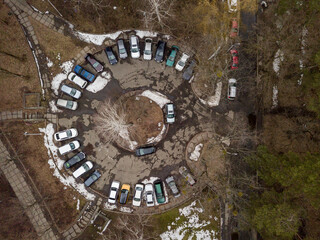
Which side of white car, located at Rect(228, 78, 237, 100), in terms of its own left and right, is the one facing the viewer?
back
